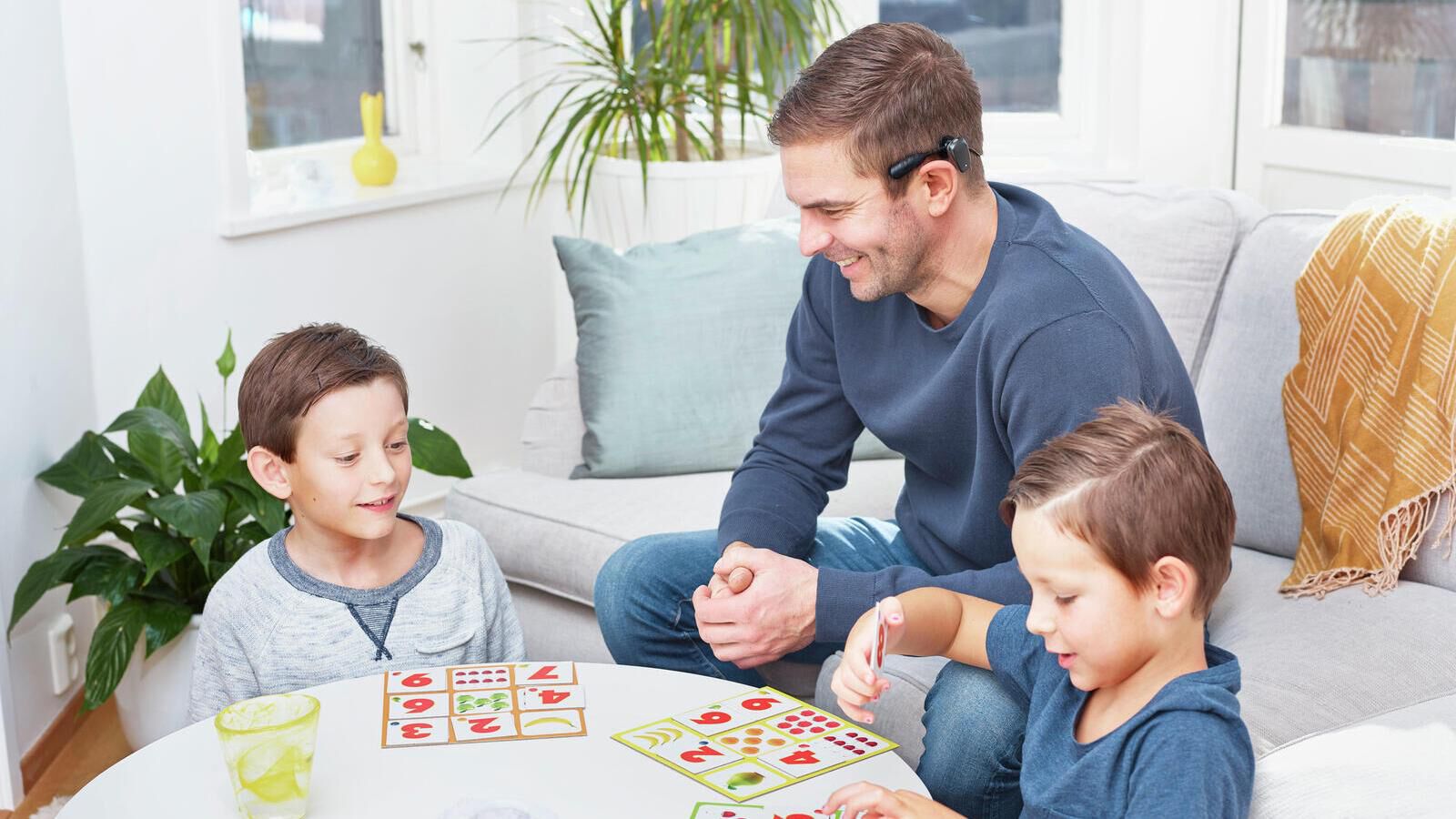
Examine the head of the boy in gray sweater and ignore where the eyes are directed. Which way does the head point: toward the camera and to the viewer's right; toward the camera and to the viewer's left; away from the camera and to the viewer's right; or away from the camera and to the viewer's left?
toward the camera and to the viewer's right

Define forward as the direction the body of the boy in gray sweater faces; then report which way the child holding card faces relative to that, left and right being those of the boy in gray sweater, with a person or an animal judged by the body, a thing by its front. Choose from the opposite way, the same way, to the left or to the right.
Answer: to the right

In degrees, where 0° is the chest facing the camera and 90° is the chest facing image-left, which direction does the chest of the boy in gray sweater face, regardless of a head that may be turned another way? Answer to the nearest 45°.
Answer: approximately 0°

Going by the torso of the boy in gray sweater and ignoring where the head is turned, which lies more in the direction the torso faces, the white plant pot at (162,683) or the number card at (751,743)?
the number card

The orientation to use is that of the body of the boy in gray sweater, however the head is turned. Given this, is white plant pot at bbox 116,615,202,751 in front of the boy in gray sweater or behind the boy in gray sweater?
behind

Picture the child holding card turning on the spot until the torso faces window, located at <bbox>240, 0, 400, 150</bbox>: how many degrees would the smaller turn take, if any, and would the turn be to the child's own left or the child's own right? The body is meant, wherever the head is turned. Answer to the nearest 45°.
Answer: approximately 90° to the child's own right

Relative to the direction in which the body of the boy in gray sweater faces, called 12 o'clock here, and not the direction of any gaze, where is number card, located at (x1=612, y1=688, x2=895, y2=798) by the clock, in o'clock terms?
The number card is roughly at 11 o'clock from the boy in gray sweater.

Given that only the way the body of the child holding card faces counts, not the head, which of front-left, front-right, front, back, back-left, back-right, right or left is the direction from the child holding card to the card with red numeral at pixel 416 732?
front-right

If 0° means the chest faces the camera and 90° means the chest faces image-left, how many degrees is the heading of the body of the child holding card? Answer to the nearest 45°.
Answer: approximately 45°

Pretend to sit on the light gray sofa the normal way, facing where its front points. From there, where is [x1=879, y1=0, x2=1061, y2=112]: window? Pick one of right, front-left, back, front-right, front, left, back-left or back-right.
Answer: back-right
